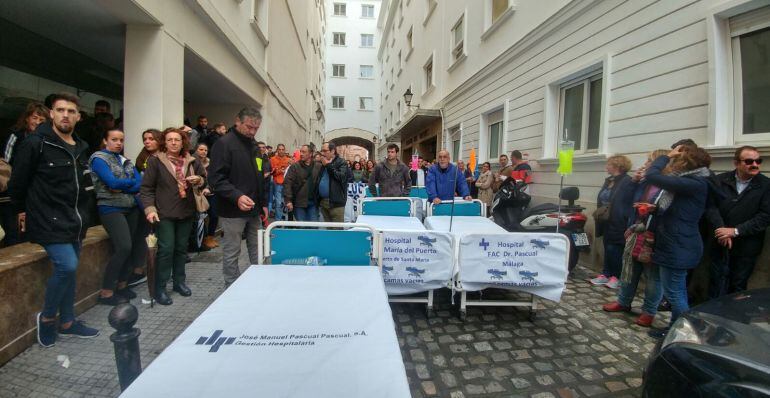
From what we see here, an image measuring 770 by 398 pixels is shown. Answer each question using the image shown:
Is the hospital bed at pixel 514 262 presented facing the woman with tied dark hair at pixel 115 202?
no

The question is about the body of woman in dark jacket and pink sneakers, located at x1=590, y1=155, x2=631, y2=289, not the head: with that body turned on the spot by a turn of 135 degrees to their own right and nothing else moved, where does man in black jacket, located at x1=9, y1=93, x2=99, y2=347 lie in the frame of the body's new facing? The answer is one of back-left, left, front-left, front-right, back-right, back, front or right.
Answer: back

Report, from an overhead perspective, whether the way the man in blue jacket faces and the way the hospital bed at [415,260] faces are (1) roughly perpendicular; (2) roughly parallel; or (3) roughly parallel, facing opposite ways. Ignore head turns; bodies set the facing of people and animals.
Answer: roughly parallel

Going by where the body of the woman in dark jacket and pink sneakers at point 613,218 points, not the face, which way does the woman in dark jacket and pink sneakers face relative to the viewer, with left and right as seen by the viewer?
facing to the left of the viewer

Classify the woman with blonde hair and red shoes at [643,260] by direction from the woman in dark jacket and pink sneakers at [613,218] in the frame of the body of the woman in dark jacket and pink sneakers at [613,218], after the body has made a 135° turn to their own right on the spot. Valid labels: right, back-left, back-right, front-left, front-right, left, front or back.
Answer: back-right

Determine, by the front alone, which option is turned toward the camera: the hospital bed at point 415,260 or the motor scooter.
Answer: the hospital bed

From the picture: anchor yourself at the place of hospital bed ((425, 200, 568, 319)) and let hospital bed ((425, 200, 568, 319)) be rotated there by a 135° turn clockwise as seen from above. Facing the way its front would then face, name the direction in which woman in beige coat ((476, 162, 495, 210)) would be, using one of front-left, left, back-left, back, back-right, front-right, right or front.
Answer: front-right

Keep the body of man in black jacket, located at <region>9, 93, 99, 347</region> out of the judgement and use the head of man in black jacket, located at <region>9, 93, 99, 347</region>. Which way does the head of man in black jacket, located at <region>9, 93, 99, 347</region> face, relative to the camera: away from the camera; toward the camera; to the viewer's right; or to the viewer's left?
toward the camera

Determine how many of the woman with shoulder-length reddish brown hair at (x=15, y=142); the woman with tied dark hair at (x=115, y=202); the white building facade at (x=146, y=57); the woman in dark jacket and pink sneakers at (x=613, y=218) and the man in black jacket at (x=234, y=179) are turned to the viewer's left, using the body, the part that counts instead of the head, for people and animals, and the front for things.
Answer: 1

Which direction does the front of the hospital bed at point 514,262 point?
toward the camera

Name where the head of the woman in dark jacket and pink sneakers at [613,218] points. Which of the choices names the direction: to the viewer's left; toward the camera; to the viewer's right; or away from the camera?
to the viewer's left

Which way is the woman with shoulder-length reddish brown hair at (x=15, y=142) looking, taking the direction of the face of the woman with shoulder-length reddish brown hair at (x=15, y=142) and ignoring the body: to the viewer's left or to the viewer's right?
to the viewer's right

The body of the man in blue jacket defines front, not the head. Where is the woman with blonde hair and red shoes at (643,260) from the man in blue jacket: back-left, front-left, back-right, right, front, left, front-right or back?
front-left

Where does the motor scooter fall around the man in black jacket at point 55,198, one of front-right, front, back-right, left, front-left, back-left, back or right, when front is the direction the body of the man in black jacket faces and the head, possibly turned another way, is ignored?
front-left

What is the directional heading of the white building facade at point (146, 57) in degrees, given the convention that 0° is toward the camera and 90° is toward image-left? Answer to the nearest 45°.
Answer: approximately 315°

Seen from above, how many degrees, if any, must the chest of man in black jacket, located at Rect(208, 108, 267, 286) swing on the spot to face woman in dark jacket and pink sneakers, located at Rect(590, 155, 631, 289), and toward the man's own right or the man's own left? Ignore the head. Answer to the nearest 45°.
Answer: approximately 45° to the man's own left

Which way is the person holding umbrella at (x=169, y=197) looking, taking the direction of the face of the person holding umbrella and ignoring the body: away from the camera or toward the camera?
toward the camera

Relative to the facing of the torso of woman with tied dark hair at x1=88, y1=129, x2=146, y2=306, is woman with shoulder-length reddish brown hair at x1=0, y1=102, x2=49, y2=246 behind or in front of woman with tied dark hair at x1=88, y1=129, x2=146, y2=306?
behind

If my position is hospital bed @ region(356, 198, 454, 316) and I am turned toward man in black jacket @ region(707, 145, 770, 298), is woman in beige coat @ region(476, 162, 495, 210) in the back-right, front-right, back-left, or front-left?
front-left
